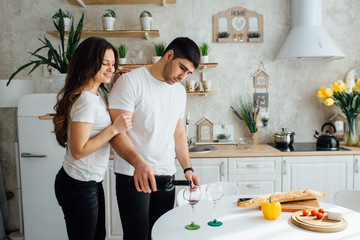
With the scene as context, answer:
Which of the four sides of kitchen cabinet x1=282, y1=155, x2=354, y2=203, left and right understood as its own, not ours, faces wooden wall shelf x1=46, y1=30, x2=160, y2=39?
right

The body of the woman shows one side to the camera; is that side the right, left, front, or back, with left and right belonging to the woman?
right

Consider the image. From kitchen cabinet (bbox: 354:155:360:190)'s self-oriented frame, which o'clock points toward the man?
The man is roughly at 1 o'clock from the kitchen cabinet.

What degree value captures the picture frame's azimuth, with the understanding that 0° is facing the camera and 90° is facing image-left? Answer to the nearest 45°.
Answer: approximately 0°

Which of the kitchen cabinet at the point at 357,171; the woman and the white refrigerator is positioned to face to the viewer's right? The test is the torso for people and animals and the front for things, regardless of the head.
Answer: the woman

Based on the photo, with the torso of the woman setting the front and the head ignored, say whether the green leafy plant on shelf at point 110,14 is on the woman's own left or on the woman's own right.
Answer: on the woman's own left

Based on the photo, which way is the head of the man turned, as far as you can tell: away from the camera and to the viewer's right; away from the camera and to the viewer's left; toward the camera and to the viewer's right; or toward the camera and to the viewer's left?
toward the camera and to the viewer's right
